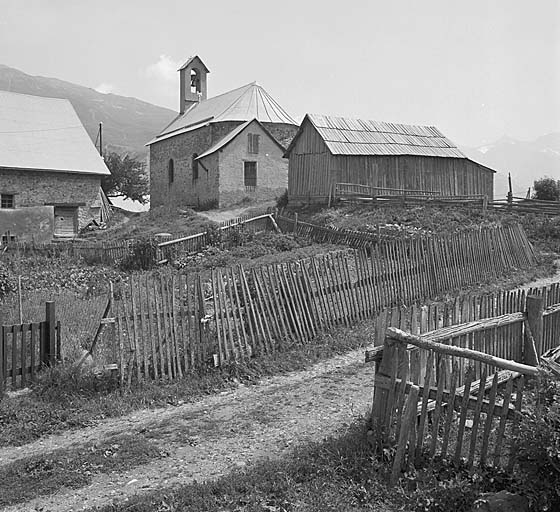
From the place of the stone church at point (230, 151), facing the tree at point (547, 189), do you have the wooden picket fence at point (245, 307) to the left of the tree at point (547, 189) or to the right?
right

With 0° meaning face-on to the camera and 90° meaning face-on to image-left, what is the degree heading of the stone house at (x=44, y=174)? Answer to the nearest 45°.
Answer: approximately 0°

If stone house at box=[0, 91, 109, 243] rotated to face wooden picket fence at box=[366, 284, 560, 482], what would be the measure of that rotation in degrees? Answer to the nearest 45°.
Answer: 0° — it already faces it

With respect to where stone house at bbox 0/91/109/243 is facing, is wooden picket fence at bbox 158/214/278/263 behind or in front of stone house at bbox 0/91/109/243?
in front

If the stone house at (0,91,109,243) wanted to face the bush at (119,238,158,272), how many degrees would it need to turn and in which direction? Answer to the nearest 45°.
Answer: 0° — it already faces it

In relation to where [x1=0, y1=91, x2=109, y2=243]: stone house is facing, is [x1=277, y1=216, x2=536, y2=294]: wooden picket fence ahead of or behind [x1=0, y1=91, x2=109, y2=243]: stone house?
ahead

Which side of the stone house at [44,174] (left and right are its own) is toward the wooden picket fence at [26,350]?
front

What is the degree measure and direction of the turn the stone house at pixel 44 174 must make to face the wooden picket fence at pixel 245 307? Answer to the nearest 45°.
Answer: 0° — it already faces it
